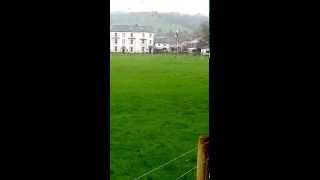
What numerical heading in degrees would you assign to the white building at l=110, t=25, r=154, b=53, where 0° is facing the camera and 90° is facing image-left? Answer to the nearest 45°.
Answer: approximately 0°

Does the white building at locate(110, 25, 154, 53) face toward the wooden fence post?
yes
